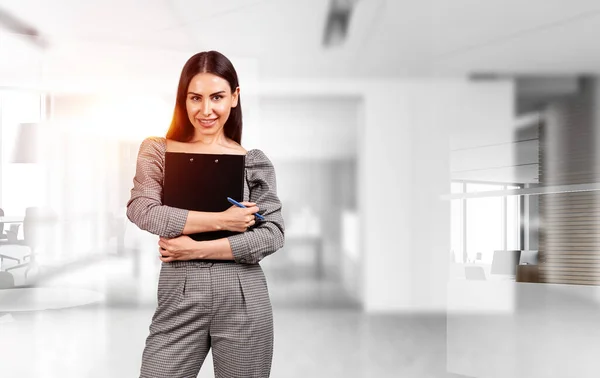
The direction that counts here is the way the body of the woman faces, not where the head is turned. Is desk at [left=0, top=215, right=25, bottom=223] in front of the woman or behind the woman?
behind

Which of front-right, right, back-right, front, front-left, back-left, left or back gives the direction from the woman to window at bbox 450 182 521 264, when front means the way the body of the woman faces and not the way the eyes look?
back-left

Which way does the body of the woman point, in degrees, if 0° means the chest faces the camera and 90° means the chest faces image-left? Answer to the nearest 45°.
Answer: approximately 0°

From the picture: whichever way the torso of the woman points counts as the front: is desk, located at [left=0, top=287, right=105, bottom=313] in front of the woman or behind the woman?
behind

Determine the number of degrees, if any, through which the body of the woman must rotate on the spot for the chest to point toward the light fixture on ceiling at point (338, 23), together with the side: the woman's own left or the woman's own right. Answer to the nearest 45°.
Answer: approximately 180°

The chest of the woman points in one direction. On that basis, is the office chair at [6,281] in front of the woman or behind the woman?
behind
